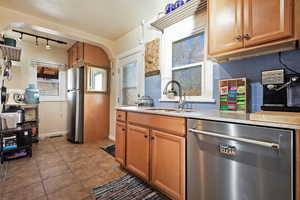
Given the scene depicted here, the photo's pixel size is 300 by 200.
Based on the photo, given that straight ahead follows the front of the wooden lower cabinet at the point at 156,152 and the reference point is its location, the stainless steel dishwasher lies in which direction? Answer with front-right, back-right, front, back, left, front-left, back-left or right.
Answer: left

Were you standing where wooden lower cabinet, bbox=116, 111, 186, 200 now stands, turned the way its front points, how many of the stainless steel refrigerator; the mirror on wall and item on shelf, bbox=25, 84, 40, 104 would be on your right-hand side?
3

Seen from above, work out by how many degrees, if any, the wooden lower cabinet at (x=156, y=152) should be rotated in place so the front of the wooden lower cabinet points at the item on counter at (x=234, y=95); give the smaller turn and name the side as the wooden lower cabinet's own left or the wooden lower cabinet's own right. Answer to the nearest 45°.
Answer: approximately 135° to the wooden lower cabinet's own left

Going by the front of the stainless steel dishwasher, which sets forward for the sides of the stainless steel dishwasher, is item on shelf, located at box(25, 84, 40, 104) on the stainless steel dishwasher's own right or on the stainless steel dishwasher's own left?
on the stainless steel dishwasher's own right

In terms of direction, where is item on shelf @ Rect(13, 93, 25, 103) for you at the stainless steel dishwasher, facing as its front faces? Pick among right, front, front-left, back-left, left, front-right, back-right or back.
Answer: front-right

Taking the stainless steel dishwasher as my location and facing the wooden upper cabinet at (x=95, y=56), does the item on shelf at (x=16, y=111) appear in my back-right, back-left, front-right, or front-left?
front-left

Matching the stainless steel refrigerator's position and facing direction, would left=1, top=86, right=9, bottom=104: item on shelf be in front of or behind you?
in front

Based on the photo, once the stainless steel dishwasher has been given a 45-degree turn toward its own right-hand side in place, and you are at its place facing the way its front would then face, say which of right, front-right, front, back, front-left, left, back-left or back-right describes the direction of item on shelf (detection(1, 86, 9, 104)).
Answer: front

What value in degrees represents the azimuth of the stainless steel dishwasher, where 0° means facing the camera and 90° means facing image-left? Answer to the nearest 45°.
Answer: approximately 45°

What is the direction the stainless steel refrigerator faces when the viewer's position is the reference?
facing the viewer and to the left of the viewer

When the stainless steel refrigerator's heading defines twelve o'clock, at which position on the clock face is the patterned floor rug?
The patterned floor rug is roughly at 10 o'clock from the stainless steel refrigerator.

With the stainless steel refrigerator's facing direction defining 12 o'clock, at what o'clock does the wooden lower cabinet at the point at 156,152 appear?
The wooden lower cabinet is roughly at 10 o'clock from the stainless steel refrigerator.

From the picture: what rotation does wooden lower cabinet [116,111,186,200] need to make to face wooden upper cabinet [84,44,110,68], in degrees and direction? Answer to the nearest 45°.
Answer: approximately 90° to its right

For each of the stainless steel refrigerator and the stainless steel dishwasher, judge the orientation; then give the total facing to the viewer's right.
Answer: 0

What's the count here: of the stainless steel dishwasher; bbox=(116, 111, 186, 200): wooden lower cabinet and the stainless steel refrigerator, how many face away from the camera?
0

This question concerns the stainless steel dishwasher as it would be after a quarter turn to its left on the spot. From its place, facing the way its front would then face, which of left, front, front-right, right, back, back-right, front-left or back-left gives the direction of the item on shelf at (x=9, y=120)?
back-right

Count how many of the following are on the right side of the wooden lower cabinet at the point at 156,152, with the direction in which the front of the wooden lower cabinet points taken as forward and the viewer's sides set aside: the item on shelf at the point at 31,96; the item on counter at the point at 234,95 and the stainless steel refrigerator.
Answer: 2
